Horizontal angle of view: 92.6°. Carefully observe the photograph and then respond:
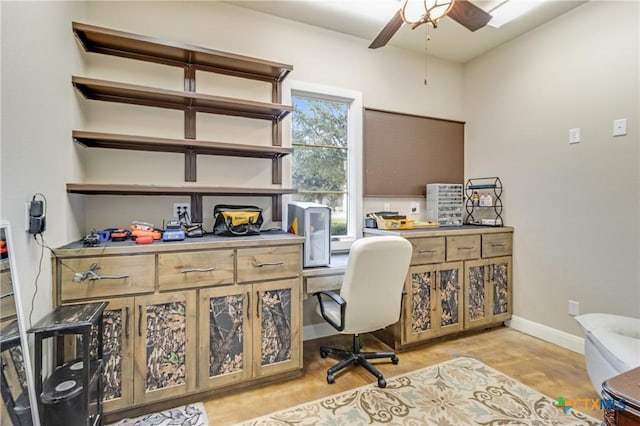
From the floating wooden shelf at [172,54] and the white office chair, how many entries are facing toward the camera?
1

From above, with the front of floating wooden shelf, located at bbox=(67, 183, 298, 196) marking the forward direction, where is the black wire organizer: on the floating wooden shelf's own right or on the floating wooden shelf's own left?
on the floating wooden shelf's own left

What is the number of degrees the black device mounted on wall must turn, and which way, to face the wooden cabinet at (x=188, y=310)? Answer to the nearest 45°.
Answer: approximately 45° to its left

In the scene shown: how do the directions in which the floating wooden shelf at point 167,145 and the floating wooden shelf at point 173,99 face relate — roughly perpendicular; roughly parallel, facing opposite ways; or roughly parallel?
roughly parallel

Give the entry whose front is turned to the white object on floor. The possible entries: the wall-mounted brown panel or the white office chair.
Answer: the wall-mounted brown panel

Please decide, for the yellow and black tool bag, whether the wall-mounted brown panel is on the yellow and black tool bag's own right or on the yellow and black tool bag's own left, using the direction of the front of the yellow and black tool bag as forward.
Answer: on the yellow and black tool bag's own left

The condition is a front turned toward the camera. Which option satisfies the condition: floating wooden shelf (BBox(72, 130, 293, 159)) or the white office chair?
the floating wooden shelf

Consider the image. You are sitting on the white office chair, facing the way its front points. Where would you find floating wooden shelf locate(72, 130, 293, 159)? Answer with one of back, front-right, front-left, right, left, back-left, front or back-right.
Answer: front-left

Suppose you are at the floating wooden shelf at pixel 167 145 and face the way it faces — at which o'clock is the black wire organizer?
The black wire organizer is roughly at 9 o'clock from the floating wooden shelf.

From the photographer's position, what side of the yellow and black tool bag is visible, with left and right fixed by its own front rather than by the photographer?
front

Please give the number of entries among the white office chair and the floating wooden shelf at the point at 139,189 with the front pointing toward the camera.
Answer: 1

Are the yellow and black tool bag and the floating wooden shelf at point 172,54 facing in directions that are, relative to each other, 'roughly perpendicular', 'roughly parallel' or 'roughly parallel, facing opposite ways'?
roughly parallel

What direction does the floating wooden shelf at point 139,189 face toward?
toward the camera

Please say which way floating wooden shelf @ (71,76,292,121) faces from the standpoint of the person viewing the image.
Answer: facing the viewer

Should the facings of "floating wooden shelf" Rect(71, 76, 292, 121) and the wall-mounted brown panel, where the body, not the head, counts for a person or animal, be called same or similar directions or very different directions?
same or similar directions

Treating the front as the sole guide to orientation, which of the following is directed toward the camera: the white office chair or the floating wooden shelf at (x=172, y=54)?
the floating wooden shelf
